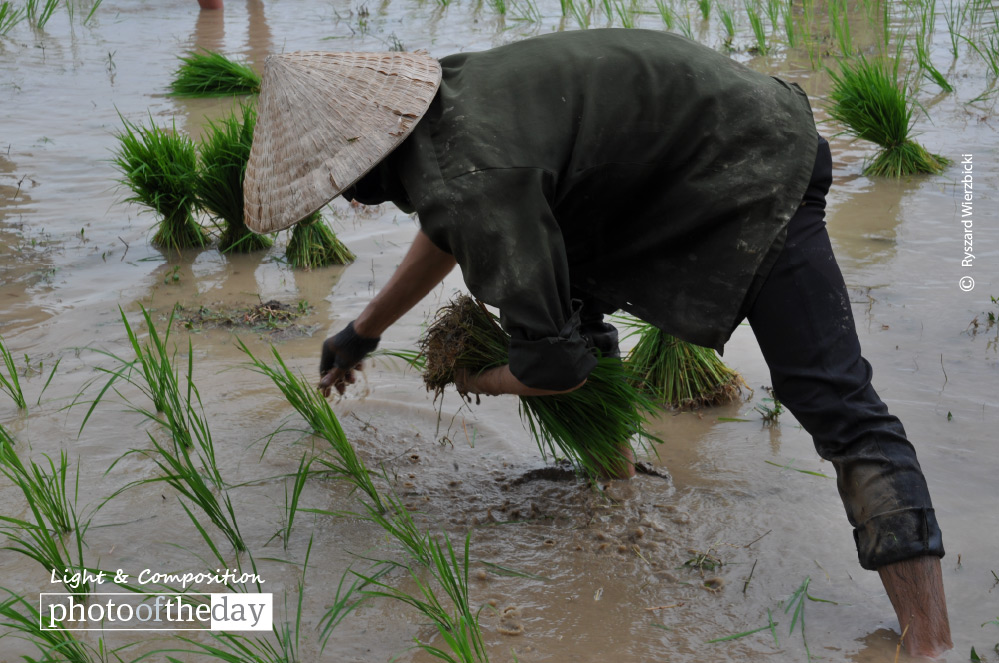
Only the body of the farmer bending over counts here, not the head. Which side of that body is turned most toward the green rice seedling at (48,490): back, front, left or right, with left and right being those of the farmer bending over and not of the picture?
front

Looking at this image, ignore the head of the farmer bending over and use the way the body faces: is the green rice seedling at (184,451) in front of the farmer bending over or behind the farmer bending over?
in front

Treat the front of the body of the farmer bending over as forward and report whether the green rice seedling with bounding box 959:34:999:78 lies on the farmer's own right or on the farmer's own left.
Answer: on the farmer's own right

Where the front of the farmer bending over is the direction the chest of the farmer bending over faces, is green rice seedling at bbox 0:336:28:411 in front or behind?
in front

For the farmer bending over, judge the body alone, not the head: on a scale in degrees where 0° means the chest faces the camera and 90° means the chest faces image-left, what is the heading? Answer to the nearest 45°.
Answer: approximately 90°

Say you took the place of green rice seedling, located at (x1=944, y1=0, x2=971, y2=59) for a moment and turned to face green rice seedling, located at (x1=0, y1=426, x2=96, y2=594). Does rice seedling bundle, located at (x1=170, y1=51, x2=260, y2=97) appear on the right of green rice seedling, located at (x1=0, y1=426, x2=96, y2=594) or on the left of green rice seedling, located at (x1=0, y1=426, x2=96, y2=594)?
right

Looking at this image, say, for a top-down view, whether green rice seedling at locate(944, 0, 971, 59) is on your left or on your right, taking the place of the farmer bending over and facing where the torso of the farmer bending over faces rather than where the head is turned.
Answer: on your right

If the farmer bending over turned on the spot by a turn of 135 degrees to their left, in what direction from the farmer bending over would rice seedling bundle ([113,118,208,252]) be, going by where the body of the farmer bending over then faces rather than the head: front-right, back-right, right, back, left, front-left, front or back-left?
back

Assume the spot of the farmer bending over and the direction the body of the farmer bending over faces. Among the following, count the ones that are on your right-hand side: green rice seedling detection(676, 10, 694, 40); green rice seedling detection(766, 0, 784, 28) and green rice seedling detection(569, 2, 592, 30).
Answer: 3

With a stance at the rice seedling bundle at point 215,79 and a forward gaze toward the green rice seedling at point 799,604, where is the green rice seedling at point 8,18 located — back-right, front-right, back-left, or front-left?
back-right
